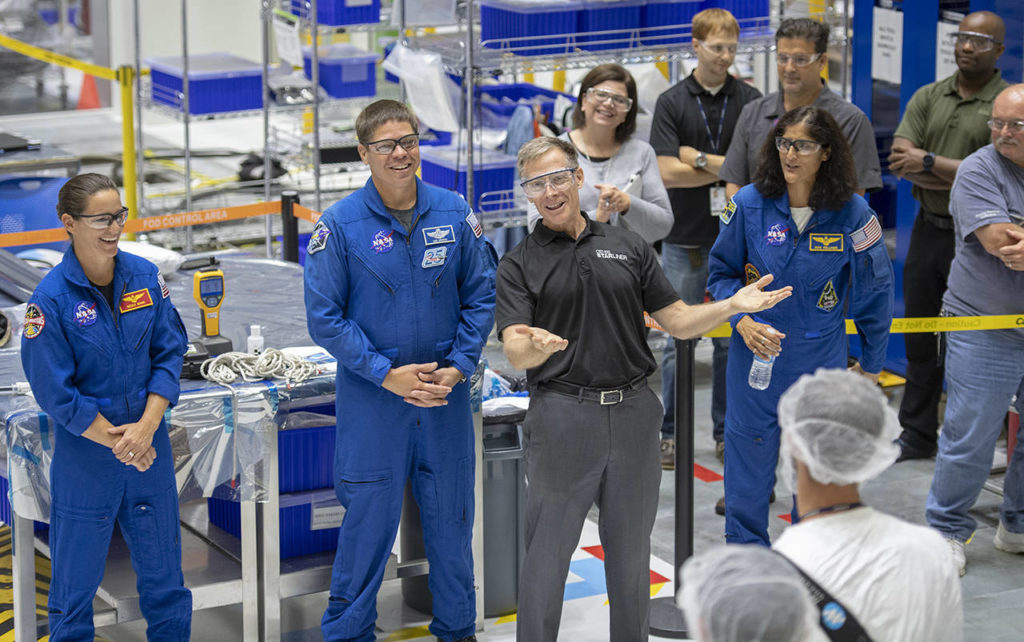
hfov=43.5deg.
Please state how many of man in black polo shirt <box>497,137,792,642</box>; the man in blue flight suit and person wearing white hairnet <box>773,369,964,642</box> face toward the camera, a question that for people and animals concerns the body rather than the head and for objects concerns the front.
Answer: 2

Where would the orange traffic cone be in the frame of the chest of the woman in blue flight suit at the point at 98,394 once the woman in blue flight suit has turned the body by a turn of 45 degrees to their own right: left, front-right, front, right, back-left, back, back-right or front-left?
back

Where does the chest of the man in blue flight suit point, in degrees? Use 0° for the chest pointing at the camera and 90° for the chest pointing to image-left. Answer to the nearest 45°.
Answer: approximately 0°

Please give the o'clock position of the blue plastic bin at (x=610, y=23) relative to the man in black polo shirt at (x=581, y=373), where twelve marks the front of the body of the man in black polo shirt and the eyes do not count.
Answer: The blue plastic bin is roughly at 6 o'clock from the man in black polo shirt.

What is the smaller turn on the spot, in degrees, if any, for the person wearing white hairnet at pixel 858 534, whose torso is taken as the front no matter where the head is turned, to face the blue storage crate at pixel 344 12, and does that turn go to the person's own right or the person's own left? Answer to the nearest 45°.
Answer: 0° — they already face it

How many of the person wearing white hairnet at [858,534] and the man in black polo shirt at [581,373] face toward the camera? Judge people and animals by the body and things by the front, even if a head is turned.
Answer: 1

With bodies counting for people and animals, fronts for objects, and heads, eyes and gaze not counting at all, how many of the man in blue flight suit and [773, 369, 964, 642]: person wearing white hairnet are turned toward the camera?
1

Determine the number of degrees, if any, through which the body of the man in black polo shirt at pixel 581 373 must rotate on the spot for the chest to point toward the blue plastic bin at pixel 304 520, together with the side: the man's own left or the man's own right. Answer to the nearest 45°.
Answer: approximately 135° to the man's own right

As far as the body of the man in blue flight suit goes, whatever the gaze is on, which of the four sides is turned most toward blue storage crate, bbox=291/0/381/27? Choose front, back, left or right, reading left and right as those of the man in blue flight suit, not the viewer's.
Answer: back
